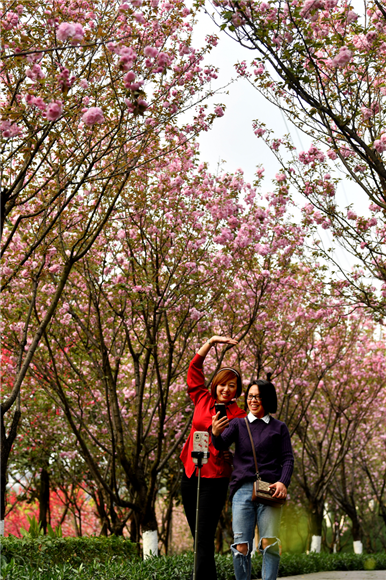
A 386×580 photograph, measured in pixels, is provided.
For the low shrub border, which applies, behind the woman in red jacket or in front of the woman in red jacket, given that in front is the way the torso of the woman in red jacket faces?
behind

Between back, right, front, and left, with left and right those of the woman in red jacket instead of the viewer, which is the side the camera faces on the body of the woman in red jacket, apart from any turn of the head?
front

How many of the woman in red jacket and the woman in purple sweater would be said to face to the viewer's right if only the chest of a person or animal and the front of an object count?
0

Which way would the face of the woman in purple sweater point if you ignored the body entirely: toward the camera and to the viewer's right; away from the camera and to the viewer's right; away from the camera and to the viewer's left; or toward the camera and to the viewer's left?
toward the camera and to the viewer's left

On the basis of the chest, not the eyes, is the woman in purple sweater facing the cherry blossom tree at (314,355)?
no

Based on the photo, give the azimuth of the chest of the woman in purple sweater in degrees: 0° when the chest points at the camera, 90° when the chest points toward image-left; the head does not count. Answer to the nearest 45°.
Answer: approximately 45°

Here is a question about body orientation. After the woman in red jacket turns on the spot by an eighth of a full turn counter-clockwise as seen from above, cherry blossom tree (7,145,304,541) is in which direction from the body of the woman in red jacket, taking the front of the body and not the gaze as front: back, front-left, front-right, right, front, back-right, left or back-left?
back-left

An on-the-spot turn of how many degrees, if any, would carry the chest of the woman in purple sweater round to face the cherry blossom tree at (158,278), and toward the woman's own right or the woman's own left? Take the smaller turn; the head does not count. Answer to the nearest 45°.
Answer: approximately 135° to the woman's own right

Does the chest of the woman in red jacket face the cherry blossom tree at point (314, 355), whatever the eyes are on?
no
